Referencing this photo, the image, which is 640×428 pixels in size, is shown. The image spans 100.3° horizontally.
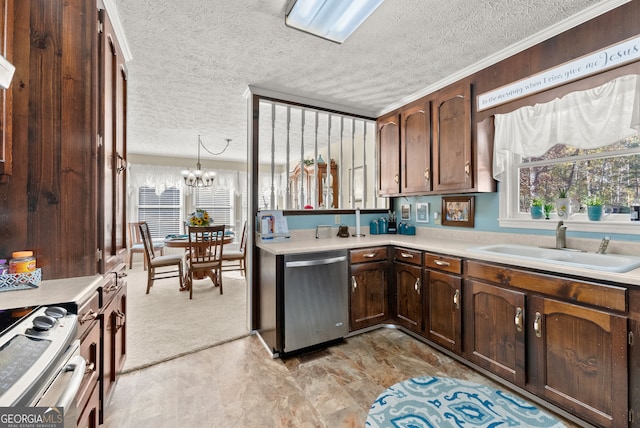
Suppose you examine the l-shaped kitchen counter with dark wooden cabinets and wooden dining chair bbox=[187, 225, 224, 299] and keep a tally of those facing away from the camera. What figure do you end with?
1

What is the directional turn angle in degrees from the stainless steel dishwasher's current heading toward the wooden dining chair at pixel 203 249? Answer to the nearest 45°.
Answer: approximately 180°

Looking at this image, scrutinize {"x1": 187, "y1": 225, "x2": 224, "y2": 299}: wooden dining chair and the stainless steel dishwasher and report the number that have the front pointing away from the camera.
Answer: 1

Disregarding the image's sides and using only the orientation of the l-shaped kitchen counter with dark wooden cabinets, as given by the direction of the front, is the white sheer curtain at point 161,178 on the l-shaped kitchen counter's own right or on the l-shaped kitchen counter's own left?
on the l-shaped kitchen counter's own right

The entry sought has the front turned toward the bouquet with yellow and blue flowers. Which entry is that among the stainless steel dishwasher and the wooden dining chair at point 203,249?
the wooden dining chair

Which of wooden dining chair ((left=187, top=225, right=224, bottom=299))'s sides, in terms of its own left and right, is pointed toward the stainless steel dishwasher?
back

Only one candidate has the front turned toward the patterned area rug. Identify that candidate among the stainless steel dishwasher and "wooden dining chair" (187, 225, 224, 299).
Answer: the stainless steel dishwasher

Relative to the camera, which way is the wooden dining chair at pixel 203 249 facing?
away from the camera

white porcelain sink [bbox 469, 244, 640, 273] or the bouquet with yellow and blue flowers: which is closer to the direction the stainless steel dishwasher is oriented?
the white porcelain sink

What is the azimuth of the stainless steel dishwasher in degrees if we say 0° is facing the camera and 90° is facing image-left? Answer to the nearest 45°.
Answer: approximately 315°

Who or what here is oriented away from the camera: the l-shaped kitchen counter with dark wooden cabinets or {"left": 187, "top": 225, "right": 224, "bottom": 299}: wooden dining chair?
the wooden dining chair
